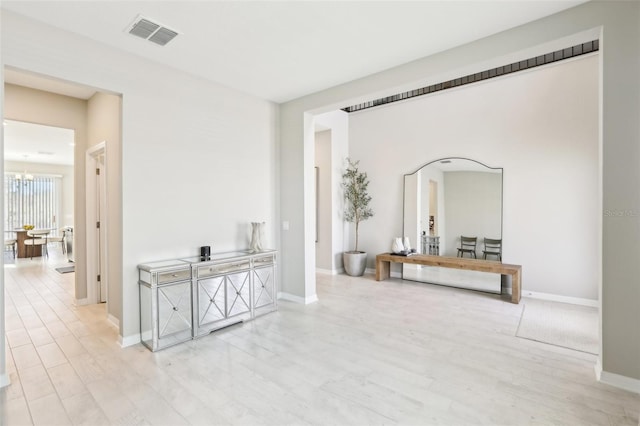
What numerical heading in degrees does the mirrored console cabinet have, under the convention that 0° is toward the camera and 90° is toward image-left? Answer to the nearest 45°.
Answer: approximately 315°

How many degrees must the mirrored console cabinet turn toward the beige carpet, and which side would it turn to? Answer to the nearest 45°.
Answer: approximately 45° to its left

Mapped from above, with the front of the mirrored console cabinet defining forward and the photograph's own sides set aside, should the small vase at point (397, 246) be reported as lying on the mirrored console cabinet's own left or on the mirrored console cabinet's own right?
on the mirrored console cabinet's own left

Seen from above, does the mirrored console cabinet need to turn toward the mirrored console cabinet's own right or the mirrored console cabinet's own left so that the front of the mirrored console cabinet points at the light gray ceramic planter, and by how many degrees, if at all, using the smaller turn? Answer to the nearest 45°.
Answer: approximately 90° to the mirrored console cabinet's own left

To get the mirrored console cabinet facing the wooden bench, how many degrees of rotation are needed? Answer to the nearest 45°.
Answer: approximately 45° to its left

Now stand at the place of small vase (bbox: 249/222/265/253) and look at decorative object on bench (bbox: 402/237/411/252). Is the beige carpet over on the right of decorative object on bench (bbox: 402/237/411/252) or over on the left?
right

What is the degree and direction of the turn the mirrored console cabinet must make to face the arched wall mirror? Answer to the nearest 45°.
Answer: approximately 45° to its left

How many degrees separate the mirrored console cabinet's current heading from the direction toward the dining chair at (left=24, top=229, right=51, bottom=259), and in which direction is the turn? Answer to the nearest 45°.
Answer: approximately 180°

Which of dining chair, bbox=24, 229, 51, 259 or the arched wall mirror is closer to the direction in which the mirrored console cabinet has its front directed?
the arched wall mirror
